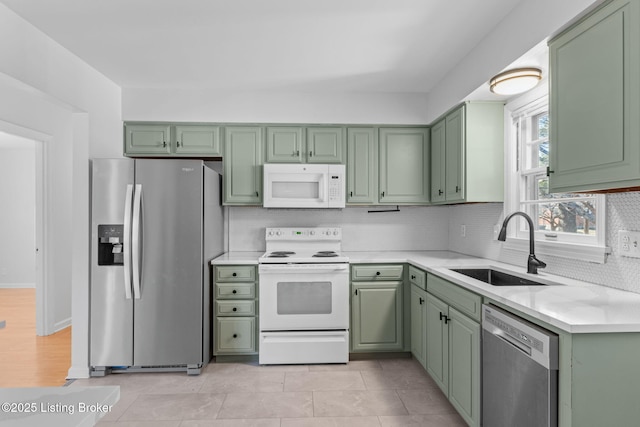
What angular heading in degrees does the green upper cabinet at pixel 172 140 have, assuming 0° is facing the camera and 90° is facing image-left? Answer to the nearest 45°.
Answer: approximately 0°

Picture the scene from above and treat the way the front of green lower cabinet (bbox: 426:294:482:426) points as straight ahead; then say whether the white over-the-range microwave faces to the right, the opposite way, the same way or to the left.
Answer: to the left

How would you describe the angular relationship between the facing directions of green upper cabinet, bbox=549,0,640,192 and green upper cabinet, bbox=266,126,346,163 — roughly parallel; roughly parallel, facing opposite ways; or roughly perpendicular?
roughly perpendicular

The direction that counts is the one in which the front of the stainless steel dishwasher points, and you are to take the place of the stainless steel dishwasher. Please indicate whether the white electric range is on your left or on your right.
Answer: on your right
